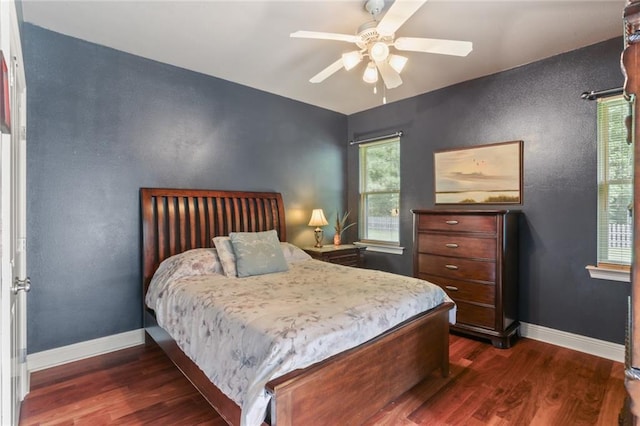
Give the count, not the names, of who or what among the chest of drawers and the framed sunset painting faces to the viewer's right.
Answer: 0

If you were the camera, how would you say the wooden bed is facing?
facing the viewer and to the right of the viewer

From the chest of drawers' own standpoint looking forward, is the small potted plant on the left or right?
on its right

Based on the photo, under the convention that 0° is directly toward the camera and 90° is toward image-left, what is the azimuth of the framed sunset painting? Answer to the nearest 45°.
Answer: approximately 45°

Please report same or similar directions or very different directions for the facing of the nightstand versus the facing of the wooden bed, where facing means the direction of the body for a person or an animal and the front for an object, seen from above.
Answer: same or similar directions

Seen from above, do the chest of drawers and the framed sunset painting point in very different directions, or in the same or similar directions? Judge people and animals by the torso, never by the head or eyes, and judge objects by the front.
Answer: same or similar directions

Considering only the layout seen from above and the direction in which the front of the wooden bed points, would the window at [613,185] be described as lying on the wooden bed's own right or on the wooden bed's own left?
on the wooden bed's own left

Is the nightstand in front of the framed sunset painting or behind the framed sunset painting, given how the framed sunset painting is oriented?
in front

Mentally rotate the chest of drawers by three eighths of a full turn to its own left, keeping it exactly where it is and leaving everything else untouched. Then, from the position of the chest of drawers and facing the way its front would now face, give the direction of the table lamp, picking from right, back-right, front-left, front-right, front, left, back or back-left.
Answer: back

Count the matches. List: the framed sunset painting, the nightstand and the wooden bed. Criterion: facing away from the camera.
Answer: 0

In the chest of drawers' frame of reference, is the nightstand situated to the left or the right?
on its right

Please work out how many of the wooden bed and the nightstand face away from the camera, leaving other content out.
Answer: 0

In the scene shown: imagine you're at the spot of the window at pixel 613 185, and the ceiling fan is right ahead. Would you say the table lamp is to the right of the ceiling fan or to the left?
right

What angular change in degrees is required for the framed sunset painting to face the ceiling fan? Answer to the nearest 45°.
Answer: approximately 45° to its left

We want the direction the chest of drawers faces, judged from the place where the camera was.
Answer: facing the viewer and to the left of the viewer
